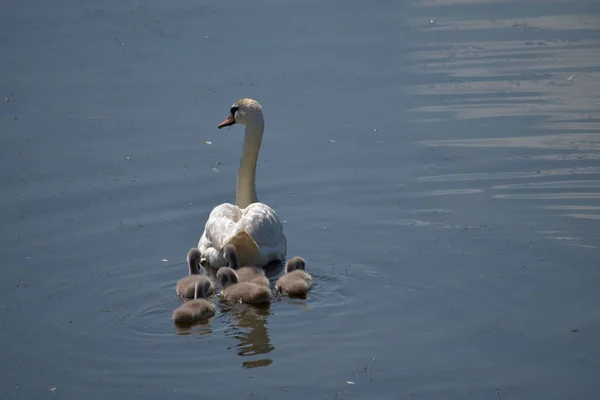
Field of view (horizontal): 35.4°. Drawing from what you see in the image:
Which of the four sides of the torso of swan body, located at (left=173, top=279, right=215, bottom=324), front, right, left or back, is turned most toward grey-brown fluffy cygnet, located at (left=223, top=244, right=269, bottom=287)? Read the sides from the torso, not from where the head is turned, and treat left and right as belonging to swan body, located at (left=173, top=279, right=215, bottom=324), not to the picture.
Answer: front

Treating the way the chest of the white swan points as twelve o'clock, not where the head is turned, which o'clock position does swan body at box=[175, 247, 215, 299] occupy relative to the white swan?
The swan body is roughly at 7 o'clock from the white swan.

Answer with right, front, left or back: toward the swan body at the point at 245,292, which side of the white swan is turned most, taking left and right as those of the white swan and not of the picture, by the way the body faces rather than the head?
back

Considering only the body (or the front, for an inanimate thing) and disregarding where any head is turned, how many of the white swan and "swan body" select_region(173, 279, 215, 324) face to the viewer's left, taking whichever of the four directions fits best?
0

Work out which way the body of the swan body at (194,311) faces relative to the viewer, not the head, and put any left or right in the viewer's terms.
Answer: facing away from the viewer and to the right of the viewer

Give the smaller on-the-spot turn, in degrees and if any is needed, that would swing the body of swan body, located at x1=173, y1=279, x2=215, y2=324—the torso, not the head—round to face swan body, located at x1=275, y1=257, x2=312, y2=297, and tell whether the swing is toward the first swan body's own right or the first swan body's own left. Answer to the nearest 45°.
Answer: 0° — it already faces it

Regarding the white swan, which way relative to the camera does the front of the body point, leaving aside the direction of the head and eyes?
away from the camera

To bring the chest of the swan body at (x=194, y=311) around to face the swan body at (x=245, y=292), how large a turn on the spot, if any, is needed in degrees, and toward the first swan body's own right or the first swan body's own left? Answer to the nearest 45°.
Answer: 0° — it already faces it
